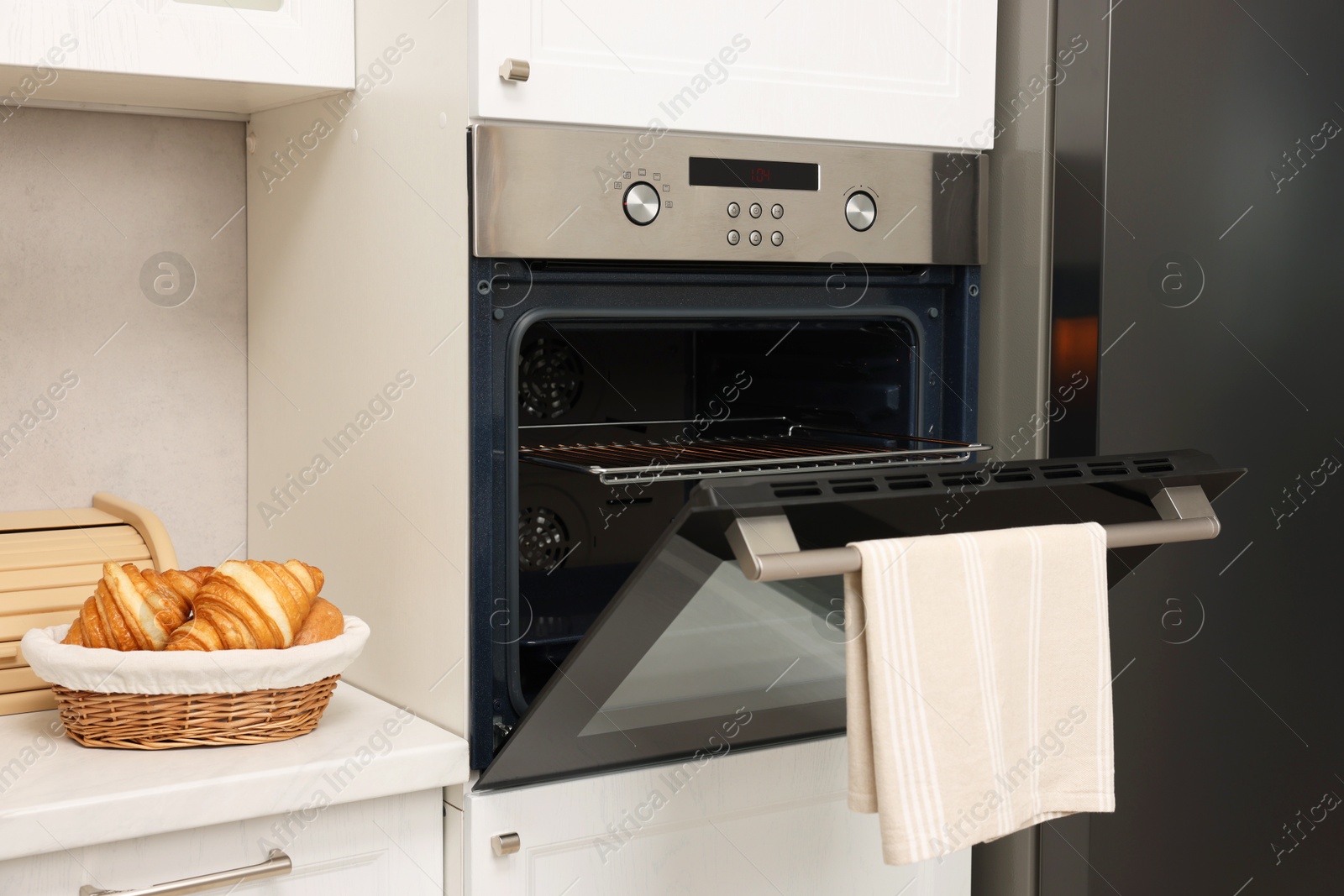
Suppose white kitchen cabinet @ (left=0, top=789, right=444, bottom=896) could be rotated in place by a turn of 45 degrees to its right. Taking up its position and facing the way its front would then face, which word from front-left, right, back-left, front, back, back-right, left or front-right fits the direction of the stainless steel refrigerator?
left

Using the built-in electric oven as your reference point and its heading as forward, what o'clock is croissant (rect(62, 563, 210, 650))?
The croissant is roughly at 4 o'clock from the built-in electric oven.

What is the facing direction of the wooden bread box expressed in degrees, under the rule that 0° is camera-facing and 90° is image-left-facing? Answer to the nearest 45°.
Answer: approximately 315°

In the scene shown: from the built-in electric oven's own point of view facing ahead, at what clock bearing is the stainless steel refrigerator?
The stainless steel refrigerator is roughly at 10 o'clock from the built-in electric oven.

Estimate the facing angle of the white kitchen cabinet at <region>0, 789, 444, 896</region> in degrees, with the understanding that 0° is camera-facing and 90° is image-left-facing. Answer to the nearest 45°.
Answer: approximately 315°
